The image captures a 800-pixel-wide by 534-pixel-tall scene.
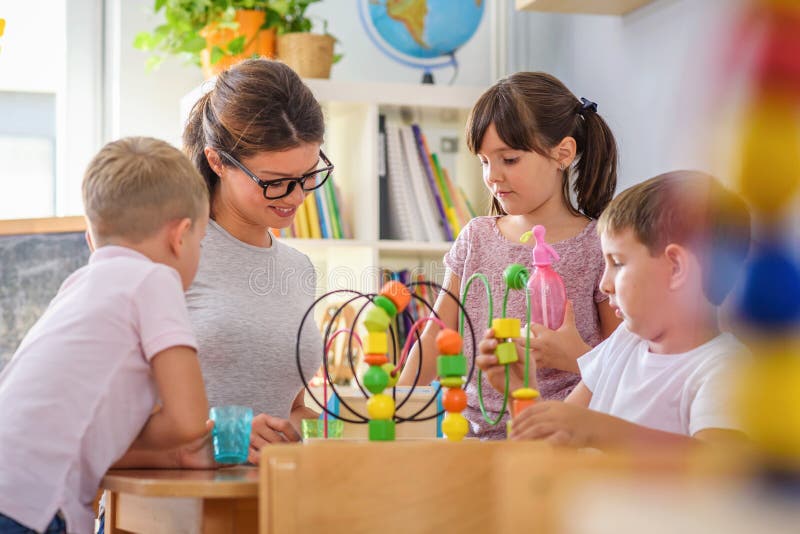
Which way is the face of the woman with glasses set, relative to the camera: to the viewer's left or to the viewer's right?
to the viewer's right

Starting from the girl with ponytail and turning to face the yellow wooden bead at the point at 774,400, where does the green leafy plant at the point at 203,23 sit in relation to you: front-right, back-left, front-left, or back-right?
back-right

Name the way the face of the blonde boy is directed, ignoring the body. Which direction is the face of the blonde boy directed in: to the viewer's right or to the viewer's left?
to the viewer's right

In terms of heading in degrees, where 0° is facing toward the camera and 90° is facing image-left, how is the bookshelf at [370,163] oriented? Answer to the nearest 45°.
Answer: approximately 0°

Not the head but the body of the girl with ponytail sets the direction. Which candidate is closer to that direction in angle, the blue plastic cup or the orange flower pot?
the blue plastic cup

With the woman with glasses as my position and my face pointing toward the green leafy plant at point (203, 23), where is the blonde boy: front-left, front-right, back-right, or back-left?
back-left
